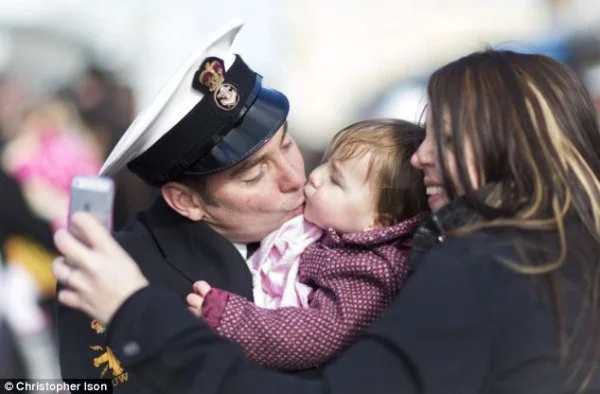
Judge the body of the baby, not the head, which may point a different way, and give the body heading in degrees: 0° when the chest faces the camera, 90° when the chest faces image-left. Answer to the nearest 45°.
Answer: approximately 90°

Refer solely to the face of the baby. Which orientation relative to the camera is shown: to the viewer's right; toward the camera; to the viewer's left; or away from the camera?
to the viewer's left

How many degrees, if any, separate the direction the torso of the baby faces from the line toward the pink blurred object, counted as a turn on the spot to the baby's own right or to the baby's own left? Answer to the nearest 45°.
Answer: approximately 45° to the baby's own right

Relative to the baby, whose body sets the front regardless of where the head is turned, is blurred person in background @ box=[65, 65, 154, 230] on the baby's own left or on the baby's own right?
on the baby's own right
